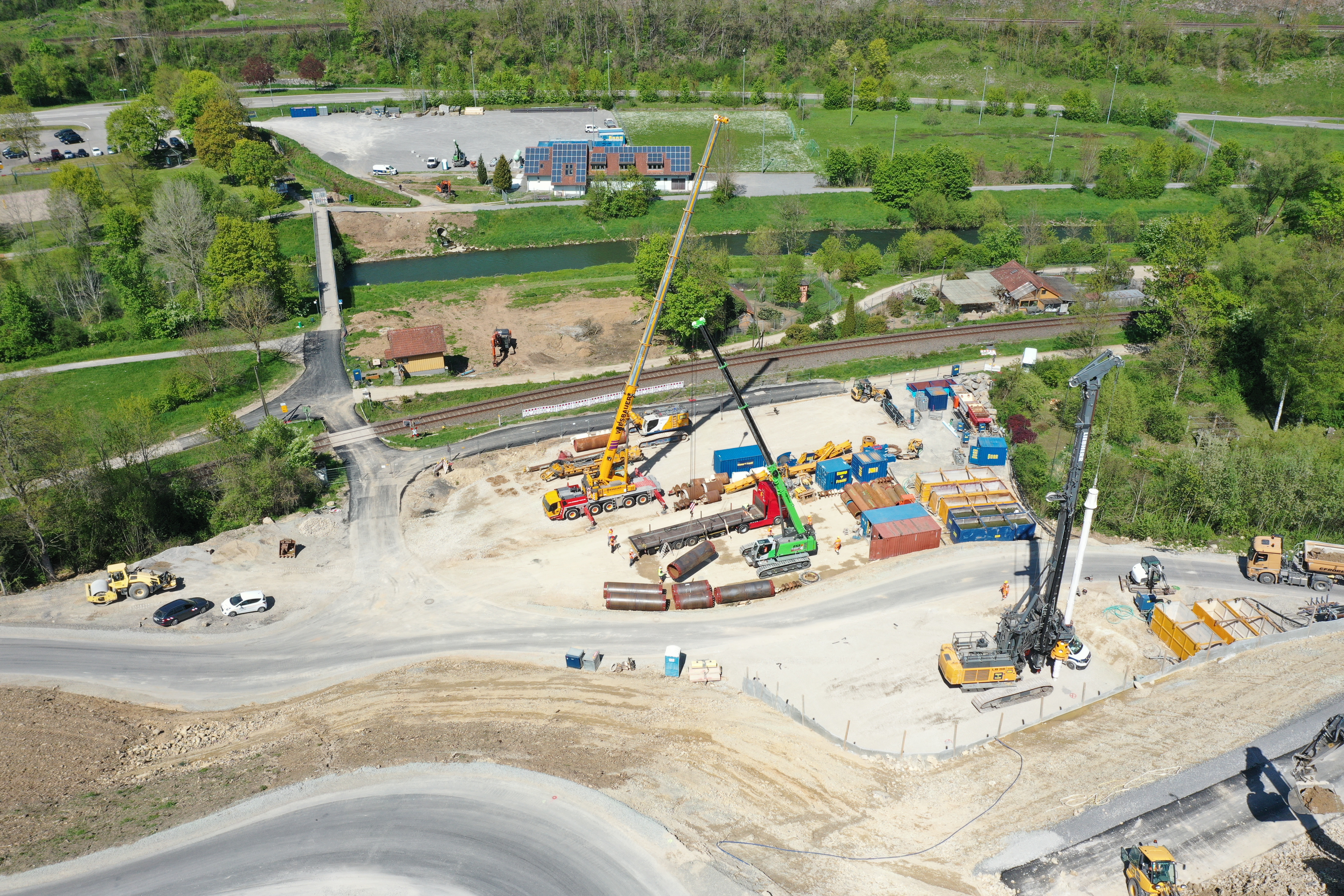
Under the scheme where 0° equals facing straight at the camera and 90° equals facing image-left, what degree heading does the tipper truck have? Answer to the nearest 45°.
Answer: approximately 90°
